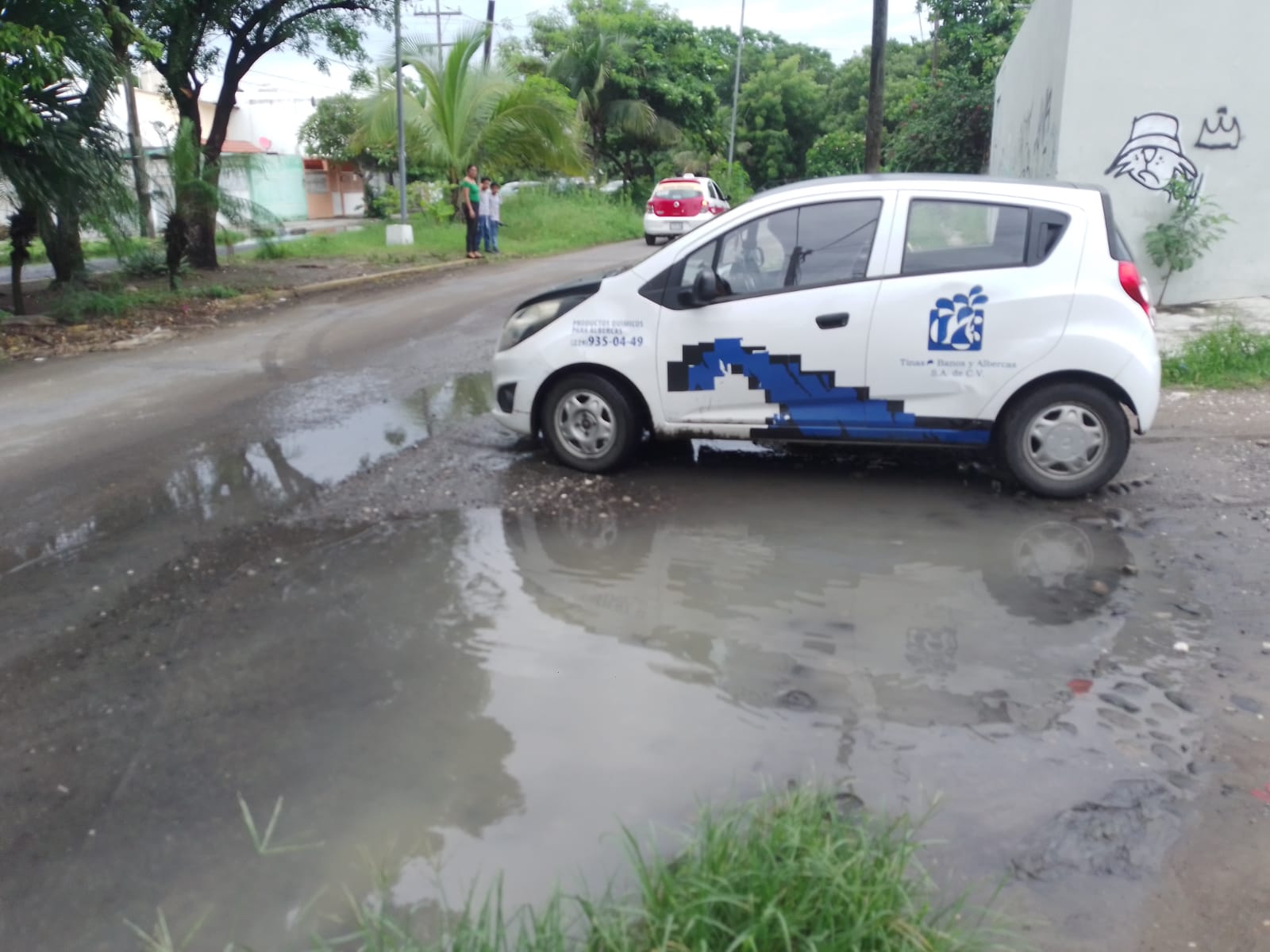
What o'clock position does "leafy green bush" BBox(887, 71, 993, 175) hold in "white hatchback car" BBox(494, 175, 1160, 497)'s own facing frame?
The leafy green bush is roughly at 3 o'clock from the white hatchback car.

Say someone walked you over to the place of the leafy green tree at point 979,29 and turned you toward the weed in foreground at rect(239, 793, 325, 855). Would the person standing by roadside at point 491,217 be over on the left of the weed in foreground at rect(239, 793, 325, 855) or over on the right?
right

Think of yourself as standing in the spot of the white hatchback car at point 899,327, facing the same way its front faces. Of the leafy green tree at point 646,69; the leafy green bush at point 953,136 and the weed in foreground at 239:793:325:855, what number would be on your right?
2

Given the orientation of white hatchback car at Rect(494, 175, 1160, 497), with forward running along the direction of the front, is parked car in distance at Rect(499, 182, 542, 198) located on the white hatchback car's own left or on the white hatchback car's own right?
on the white hatchback car's own right

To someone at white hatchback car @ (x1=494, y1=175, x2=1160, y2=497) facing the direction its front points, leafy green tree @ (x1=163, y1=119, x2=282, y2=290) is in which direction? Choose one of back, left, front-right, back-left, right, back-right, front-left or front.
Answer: front-right

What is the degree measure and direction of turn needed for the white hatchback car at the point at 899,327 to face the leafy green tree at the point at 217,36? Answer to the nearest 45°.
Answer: approximately 45° to its right

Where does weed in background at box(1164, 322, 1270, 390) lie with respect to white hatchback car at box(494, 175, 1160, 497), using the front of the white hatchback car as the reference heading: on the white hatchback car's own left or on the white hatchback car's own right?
on the white hatchback car's own right

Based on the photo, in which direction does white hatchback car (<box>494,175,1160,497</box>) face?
to the viewer's left

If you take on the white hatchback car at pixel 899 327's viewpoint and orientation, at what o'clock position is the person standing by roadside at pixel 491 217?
The person standing by roadside is roughly at 2 o'clock from the white hatchback car.

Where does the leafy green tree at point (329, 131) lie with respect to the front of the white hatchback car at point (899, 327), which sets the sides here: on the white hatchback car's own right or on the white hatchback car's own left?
on the white hatchback car's own right

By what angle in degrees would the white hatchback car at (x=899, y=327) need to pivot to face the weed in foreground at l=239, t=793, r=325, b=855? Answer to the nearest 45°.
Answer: approximately 45° to its left

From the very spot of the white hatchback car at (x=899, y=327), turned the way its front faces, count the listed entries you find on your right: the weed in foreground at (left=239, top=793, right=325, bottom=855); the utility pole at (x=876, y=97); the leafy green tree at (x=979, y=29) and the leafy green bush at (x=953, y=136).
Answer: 3

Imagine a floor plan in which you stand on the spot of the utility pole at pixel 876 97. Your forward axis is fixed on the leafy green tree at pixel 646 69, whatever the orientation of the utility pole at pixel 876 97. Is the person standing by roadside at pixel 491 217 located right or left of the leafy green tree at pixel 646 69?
left

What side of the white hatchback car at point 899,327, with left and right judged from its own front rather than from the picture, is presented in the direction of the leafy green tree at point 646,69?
right

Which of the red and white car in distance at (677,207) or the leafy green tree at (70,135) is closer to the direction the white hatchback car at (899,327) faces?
the leafy green tree

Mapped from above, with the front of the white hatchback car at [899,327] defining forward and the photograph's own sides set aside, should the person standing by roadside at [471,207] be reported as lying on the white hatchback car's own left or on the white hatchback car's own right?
on the white hatchback car's own right

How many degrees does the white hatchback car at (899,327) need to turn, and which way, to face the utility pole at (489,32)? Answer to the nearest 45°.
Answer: approximately 90° to its right

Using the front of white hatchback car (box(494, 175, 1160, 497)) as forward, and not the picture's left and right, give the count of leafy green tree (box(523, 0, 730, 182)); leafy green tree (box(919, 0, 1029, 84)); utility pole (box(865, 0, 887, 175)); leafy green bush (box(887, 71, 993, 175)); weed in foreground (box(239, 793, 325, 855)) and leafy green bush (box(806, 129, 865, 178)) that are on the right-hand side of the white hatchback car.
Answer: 5
